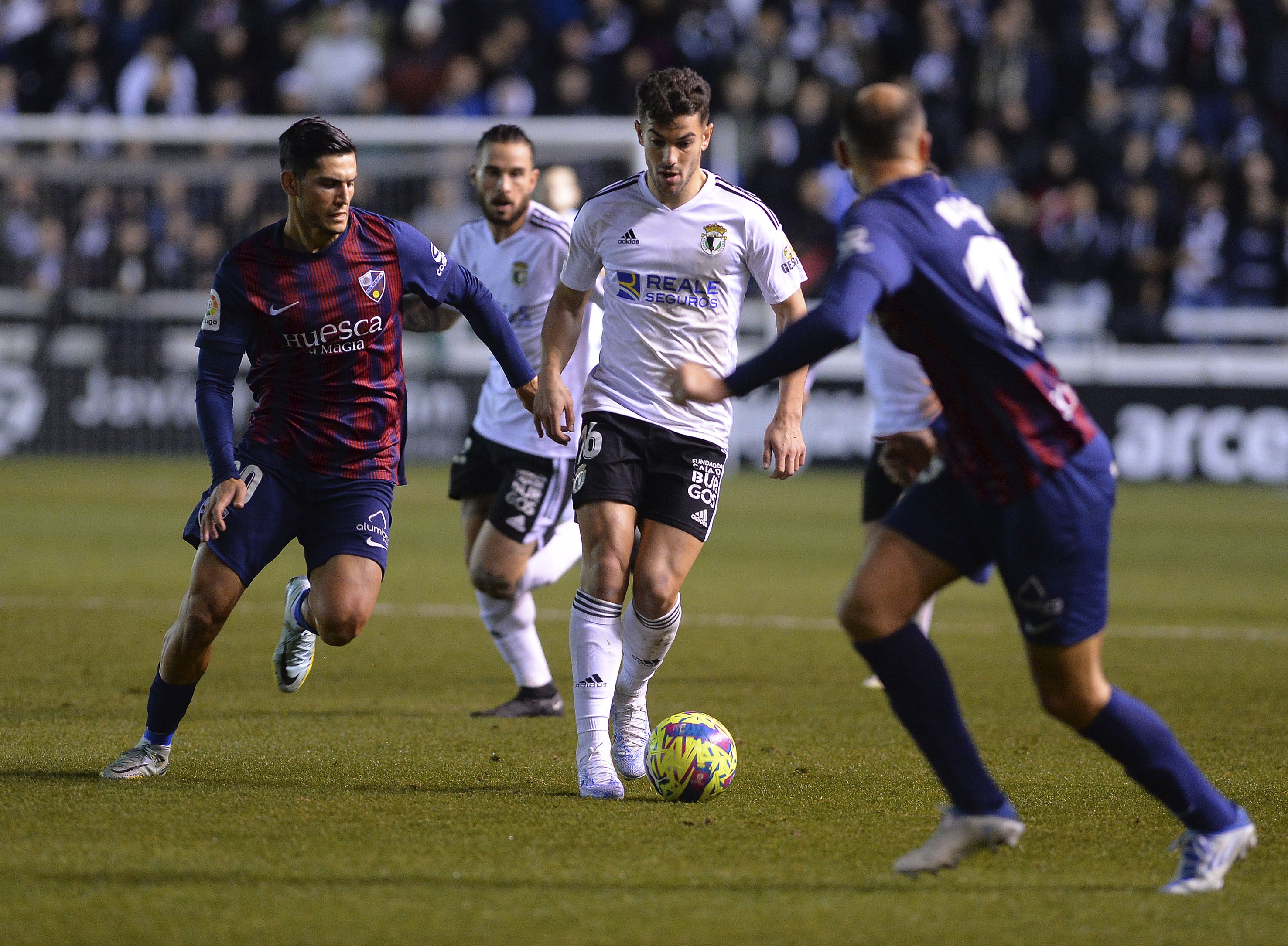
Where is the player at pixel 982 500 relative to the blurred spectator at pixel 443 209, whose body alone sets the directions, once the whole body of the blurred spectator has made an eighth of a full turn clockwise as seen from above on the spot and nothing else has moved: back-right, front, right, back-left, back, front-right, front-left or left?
front-left

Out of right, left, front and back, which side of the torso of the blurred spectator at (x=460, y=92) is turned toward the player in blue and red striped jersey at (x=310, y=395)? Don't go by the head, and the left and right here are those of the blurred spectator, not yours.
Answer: front

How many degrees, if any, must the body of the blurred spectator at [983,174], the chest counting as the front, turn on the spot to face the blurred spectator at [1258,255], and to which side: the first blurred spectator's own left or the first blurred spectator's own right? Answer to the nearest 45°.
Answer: approximately 90° to the first blurred spectator's own left

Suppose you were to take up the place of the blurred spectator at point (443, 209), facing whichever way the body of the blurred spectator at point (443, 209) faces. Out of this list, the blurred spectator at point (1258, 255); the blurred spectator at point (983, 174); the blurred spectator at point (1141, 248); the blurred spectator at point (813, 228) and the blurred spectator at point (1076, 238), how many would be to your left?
5

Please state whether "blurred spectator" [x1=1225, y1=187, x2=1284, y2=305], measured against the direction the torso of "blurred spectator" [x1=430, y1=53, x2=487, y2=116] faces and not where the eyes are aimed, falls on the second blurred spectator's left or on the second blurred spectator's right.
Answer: on the second blurred spectator's left

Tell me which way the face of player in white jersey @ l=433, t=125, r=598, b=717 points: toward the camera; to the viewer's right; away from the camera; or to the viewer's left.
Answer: toward the camera

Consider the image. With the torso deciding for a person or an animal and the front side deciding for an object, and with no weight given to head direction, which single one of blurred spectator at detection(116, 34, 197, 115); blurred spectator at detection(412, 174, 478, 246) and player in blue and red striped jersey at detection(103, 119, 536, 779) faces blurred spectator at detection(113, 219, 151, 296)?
blurred spectator at detection(116, 34, 197, 115)

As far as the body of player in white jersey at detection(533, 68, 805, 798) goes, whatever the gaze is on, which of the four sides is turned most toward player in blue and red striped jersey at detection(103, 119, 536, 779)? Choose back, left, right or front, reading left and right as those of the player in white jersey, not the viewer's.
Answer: right

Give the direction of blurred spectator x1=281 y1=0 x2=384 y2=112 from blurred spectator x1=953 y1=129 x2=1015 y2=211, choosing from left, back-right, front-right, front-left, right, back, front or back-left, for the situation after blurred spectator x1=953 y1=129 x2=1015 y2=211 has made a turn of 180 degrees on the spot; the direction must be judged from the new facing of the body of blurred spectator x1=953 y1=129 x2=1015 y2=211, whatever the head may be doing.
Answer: left

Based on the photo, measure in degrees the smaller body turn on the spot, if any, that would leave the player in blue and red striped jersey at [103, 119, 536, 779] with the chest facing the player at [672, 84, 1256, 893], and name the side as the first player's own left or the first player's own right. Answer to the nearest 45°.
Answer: approximately 45° to the first player's own left

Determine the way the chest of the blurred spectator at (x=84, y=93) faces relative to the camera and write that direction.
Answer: toward the camera

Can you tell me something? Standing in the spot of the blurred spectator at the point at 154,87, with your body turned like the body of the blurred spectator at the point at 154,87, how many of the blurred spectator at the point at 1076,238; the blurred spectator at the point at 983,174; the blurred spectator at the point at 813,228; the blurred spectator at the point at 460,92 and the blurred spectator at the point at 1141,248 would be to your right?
0

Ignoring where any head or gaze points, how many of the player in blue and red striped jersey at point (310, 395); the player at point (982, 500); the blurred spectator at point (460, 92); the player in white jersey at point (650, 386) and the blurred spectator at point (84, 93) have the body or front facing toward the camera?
4

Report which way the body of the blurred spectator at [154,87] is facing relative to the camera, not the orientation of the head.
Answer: toward the camera

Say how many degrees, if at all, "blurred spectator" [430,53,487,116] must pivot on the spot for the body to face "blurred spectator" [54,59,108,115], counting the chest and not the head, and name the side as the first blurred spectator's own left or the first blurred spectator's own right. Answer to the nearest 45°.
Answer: approximately 90° to the first blurred spectator's own right

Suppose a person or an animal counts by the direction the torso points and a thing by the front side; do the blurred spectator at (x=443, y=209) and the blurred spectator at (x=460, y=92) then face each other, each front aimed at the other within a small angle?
no

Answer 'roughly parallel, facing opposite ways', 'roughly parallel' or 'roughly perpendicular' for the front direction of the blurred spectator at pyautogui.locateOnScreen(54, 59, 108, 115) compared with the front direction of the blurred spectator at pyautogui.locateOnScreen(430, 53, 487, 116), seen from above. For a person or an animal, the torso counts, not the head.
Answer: roughly parallel

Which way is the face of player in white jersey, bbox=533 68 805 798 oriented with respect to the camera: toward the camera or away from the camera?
toward the camera

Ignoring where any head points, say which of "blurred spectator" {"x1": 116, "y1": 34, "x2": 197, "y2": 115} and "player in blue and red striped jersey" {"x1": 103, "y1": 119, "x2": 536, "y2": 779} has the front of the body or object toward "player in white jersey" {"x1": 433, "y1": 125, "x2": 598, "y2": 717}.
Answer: the blurred spectator

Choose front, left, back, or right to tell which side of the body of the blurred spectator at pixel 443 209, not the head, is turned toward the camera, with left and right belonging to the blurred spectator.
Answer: front
